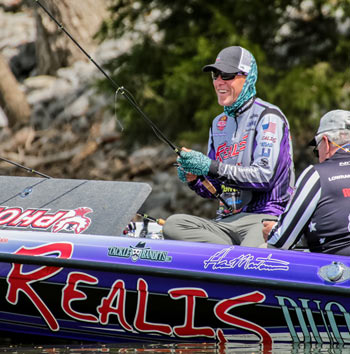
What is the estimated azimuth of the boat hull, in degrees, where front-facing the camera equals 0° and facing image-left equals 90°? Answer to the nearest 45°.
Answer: approximately 90°

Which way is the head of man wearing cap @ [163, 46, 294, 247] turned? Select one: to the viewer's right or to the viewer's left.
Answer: to the viewer's left

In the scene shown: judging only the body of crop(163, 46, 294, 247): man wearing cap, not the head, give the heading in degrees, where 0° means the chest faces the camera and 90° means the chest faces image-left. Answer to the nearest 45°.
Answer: approximately 45°
